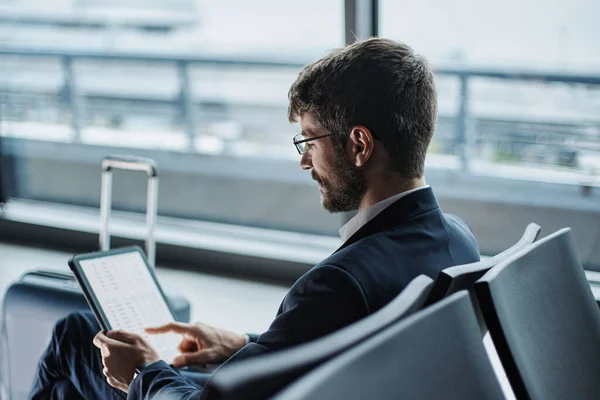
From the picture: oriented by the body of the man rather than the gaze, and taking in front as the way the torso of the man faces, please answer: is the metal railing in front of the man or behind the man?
in front

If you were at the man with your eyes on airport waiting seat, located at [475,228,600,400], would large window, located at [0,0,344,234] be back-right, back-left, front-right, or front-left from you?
back-left

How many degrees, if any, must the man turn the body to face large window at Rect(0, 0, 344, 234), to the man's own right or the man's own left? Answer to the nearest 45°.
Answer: approximately 45° to the man's own right

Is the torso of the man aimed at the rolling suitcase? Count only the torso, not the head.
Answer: yes

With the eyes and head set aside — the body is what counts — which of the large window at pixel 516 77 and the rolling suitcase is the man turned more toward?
the rolling suitcase

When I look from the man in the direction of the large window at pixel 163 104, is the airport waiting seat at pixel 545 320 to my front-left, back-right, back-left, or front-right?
back-right

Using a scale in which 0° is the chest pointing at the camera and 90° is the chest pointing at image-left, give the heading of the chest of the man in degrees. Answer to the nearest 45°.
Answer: approximately 135°

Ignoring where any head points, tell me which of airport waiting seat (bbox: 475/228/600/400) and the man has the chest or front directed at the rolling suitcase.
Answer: the man

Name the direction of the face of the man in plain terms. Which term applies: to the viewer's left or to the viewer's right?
to the viewer's left
